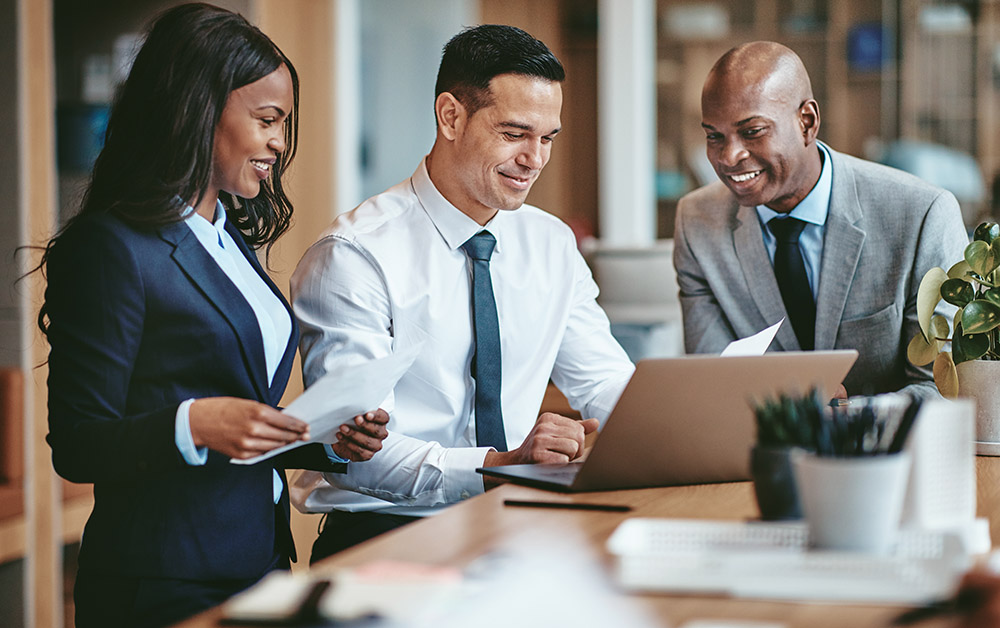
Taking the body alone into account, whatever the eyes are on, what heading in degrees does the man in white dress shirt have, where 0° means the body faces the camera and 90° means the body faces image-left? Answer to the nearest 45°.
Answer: approximately 315°

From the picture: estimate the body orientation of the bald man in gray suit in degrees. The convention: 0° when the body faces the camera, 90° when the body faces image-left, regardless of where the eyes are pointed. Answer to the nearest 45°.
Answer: approximately 45°

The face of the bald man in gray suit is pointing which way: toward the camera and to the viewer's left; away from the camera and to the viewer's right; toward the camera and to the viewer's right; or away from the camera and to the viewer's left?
toward the camera and to the viewer's left

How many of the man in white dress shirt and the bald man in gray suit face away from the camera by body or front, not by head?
0

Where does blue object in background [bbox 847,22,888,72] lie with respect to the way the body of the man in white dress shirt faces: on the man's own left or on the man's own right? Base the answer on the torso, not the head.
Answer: on the man's own left

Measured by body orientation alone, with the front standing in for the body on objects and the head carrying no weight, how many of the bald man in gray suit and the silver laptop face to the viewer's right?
0

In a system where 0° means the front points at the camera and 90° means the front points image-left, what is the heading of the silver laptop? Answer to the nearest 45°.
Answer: approximately 135°

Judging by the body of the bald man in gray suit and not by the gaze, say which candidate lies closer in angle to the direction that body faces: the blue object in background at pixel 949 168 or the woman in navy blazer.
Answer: the woman in navy blazer

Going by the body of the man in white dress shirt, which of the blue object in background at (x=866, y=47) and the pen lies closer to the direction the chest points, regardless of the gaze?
the pen

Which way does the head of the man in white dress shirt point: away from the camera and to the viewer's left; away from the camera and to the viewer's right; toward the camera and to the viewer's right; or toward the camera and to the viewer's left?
toward the camera and to the viewer's right

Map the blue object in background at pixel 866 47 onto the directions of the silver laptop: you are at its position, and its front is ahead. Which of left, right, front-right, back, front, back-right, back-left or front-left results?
front-right

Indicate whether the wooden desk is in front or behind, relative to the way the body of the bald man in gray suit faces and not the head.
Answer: in front

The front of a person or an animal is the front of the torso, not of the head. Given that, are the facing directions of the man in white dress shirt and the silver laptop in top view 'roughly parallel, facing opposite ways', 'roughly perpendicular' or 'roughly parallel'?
roughly parallel, facing opposite ways
